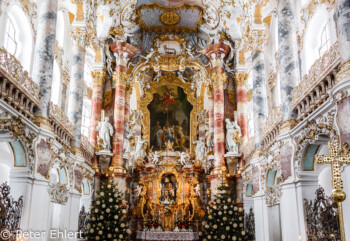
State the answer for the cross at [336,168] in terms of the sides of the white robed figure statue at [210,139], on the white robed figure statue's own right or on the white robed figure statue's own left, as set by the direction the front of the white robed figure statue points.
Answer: on the white robed figure statue's own left

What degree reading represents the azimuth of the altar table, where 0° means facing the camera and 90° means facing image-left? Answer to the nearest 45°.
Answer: approximately 0°
